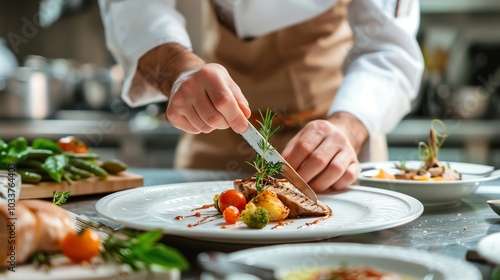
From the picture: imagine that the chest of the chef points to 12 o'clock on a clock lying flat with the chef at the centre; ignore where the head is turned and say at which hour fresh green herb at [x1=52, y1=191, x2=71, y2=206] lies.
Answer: The fresh green herb is roughly at 1 o'clock from the chef.

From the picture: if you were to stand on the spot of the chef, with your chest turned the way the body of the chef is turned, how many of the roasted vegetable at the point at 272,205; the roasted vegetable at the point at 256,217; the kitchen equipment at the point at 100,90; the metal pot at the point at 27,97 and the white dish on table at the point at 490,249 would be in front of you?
3

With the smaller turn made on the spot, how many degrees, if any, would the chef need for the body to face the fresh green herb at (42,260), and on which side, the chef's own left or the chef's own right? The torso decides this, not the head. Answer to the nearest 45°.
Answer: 0° — they already face it

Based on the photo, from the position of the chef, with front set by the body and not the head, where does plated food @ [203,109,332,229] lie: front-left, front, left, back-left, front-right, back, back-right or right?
front

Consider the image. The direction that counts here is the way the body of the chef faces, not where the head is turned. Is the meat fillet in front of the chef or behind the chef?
in front

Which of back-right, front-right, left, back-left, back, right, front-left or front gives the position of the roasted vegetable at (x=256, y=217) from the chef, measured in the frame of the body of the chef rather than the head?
front

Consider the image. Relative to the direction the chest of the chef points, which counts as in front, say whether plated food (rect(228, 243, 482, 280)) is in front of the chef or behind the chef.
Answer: in front

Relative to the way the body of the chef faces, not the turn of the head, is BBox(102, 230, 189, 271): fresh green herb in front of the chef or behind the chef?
in front

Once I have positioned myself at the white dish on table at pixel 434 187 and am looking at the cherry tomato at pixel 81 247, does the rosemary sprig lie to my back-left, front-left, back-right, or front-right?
front-right

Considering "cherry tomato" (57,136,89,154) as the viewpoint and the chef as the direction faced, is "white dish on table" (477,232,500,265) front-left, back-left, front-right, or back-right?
front-right

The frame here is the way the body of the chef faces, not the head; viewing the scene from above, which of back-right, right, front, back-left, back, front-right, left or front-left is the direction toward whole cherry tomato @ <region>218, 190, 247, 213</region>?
front

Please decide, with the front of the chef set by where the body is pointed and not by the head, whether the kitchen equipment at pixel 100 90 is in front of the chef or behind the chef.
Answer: behind

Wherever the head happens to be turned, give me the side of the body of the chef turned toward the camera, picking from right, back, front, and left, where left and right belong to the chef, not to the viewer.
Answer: front

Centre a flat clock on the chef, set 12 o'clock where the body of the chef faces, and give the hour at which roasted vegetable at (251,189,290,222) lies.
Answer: The roasted vegetable is roughly at 12 o'clock from the chef.

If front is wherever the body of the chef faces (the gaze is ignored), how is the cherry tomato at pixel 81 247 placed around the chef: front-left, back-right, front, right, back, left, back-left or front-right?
front

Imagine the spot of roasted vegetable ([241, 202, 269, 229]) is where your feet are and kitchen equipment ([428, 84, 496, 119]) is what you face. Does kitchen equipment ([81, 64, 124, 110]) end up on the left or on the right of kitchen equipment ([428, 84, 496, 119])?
left

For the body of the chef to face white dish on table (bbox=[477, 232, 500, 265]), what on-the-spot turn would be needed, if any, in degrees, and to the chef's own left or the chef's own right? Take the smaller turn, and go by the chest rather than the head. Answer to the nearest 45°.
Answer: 0° — they already face it

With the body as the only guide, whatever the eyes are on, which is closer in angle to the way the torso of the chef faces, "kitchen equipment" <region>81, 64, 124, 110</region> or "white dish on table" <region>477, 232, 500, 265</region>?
the white dish on table

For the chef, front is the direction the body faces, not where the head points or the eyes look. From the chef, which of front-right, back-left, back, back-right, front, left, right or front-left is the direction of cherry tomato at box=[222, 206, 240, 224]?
front

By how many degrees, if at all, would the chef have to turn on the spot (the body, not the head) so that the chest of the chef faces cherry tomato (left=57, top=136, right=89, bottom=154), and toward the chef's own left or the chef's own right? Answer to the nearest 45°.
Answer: approximately 45° to the chef's own right
